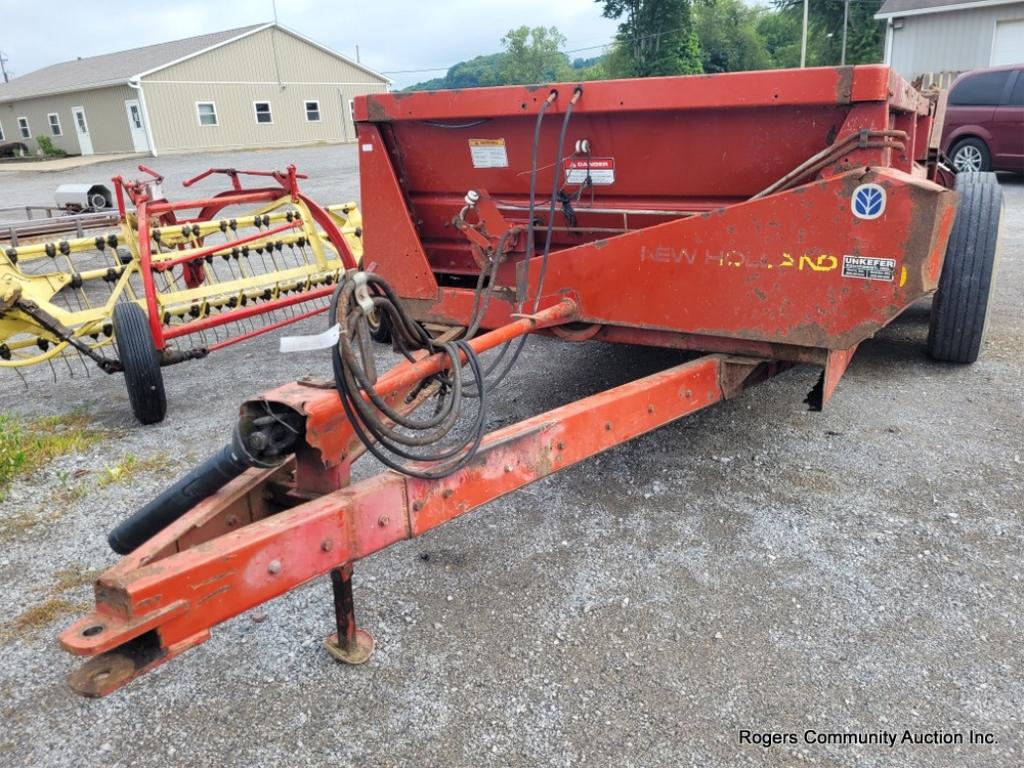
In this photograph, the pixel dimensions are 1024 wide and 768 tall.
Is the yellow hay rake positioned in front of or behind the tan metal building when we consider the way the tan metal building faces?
in front

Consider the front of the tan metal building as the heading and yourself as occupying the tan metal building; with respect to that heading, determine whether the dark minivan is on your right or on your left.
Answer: on your left

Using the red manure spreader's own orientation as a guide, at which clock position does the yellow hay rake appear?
The yellow hay rake is roughly at 3 o'clock from the red manure spreader.

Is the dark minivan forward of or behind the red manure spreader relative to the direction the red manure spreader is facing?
behind

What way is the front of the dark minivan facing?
to the viewer's right

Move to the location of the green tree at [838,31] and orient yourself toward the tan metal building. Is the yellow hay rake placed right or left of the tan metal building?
left

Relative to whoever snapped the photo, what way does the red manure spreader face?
facing the viewer and to the left of the viewer
